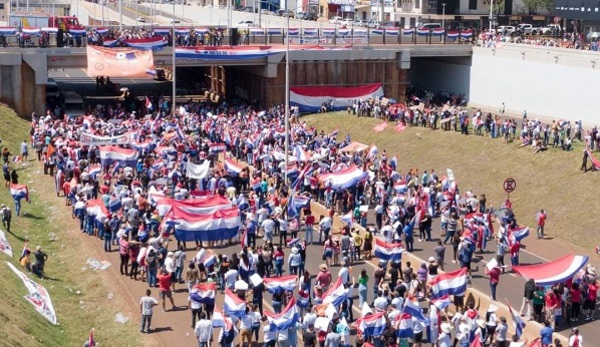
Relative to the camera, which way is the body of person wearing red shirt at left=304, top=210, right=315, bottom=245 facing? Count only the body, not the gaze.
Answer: away from the camera

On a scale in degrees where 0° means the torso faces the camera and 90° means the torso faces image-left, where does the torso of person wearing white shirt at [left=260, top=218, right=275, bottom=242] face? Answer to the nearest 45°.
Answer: approximately 180°

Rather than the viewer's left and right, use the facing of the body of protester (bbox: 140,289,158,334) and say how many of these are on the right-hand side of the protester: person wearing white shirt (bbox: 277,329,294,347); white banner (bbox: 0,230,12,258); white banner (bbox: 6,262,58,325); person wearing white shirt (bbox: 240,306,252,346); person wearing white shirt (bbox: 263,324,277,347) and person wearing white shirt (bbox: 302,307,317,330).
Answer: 4

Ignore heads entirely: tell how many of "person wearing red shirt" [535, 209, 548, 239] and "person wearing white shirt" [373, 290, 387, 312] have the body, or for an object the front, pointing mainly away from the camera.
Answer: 2

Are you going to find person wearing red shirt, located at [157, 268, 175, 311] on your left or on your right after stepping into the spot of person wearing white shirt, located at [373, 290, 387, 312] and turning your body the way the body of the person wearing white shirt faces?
on your left
